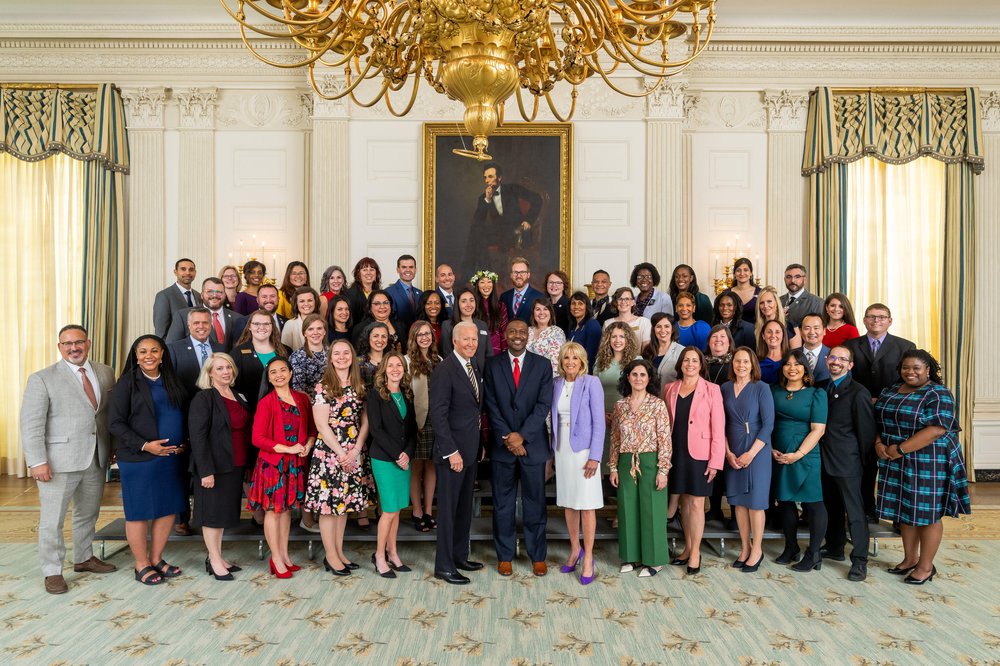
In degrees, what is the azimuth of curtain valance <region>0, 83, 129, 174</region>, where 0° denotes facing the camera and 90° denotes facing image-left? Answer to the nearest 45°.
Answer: approximately 0°

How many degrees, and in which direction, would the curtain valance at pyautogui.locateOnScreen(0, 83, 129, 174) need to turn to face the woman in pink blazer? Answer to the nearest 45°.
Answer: approximately 45° to its left

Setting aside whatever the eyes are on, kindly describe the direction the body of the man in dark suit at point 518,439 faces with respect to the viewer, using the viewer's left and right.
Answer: facing the viewer

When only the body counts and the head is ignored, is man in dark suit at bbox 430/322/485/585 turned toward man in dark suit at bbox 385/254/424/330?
no

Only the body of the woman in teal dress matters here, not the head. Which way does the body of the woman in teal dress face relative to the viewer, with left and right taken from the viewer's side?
facing the viewer and to the left of the viewer

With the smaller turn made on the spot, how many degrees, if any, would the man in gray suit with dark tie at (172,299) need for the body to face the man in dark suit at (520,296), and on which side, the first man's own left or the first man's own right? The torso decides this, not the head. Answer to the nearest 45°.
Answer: approximately 45° to the first man's own left

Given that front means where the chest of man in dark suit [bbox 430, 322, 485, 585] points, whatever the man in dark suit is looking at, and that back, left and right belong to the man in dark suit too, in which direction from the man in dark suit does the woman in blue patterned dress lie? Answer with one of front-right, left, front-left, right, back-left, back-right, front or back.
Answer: front-left

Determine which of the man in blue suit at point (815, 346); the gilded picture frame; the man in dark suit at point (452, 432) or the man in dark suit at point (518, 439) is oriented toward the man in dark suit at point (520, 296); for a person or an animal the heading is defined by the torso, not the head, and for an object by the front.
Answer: the gilded picture frame

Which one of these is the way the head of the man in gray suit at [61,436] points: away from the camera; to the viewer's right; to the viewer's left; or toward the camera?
toward the camera

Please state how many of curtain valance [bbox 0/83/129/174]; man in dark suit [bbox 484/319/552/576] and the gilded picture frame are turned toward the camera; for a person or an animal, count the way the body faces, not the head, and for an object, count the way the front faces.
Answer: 3

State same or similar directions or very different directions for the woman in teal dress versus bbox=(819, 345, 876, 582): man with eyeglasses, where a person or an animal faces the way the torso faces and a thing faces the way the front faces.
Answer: same or similar directions

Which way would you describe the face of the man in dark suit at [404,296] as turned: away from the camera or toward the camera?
toward the camera

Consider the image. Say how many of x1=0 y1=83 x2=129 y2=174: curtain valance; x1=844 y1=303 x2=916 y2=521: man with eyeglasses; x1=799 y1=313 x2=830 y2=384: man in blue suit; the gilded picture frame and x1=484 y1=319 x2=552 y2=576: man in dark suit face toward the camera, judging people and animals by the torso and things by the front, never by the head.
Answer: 5

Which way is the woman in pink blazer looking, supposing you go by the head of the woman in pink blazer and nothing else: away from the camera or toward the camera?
toward the camera

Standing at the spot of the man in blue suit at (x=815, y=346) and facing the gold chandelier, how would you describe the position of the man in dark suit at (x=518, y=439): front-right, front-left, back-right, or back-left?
front-right

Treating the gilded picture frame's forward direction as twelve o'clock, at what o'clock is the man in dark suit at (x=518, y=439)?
The man in dark suit is roughly at 12 o'clock from the gilded picture frame.

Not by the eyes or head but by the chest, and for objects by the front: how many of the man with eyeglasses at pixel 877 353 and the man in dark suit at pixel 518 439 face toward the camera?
2

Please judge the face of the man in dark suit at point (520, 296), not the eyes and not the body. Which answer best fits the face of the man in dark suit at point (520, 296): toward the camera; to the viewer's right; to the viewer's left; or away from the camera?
toward the camera

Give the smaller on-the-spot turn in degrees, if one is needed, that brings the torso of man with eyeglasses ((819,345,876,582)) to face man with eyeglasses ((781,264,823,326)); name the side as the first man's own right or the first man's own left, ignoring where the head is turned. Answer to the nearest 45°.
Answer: approximately 135° to the first man's own right

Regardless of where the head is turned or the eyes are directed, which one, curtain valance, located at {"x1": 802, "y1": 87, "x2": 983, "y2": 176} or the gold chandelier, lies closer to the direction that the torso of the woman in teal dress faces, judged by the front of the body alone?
the gold chandelier
